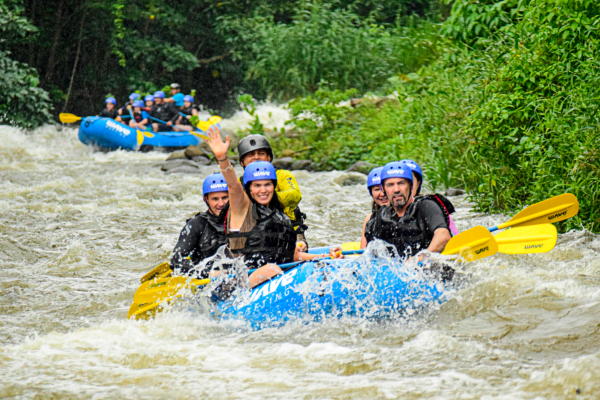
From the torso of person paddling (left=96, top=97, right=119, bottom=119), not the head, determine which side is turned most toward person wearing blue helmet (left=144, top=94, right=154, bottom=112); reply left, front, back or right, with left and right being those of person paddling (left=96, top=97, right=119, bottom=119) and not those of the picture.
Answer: left

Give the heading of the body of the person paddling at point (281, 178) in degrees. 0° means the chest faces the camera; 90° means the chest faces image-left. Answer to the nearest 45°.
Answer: approximately 0°

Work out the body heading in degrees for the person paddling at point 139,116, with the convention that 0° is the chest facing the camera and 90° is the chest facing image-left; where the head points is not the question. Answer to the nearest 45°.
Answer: approximately 45°

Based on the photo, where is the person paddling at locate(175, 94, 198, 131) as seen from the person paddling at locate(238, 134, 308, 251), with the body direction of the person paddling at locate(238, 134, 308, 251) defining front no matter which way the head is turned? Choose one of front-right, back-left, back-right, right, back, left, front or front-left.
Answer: back

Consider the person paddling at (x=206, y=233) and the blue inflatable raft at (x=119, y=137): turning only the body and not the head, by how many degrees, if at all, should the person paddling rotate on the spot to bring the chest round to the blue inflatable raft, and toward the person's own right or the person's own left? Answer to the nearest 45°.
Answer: approximately 135° to the person's own left

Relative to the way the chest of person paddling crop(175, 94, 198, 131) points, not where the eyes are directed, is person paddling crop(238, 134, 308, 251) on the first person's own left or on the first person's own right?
on the first person's own left

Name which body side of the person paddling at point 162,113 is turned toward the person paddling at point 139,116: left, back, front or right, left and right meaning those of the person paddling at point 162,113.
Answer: right

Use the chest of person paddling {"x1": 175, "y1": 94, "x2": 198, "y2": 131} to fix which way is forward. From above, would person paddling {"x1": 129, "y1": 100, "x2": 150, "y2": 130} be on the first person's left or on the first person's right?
on the first person's right

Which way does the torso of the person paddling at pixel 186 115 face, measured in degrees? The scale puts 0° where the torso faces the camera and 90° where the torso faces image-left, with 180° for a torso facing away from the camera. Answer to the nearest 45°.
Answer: approximately 45°
